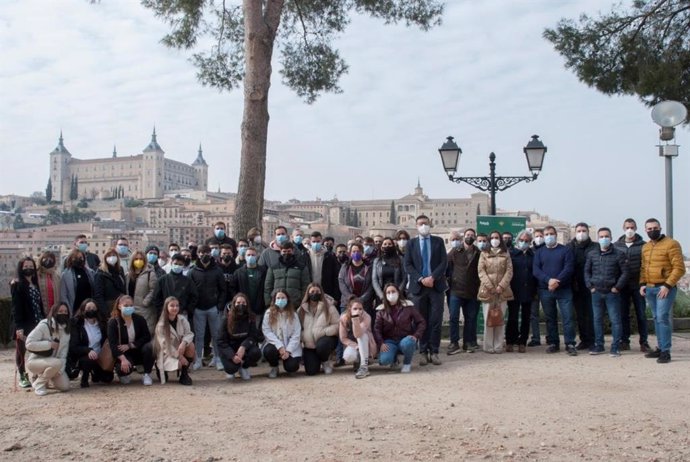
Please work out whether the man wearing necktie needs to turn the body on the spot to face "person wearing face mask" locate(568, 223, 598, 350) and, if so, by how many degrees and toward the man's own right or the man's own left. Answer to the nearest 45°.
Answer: approximately 90° to the man's own left

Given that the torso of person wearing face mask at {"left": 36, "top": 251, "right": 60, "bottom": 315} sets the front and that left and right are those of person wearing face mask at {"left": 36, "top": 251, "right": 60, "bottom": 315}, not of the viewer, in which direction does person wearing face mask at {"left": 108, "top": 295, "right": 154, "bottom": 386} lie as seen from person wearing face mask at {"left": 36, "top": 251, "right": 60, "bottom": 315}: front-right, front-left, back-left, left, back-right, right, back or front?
front-left

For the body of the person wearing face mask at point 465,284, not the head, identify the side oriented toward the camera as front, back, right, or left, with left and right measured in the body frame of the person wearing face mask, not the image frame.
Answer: front

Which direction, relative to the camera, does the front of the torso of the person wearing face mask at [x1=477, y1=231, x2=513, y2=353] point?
toward the camera

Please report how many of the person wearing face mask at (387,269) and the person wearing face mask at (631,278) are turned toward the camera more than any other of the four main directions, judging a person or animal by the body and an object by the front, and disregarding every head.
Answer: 2

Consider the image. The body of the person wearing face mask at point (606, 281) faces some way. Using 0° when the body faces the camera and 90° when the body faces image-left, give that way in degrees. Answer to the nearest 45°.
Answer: approximately 0°

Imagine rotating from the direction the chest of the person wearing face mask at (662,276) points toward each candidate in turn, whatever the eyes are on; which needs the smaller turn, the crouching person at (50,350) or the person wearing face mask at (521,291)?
the crouching person

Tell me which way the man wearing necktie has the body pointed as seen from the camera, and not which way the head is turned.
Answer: toward the camera

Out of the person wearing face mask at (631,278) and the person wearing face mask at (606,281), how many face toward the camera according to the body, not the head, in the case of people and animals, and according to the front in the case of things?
2

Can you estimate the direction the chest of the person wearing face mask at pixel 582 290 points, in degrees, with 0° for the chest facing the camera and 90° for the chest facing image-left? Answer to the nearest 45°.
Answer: approximately 0°

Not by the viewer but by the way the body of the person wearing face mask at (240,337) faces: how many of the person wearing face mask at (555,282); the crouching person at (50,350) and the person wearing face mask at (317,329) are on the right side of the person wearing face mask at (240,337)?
1

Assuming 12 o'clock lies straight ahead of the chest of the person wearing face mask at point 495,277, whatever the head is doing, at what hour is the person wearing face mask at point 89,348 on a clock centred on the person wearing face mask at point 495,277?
the person wearing face mask at point 89,348 is roughly at 2 o'clock from the person wearing face mask at point 495,277.

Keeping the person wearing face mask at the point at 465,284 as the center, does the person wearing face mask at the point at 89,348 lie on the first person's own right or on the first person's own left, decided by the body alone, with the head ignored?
on the first person's own right
